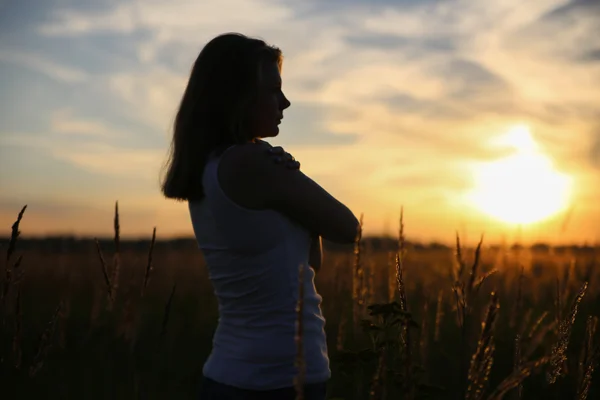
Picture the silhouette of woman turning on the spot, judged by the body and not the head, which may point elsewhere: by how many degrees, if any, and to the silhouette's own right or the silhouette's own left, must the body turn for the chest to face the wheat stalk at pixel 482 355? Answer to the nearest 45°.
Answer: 0° — they already face it

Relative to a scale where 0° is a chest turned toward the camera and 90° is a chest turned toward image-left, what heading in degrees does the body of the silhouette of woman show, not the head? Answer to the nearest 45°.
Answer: approximately 270°
